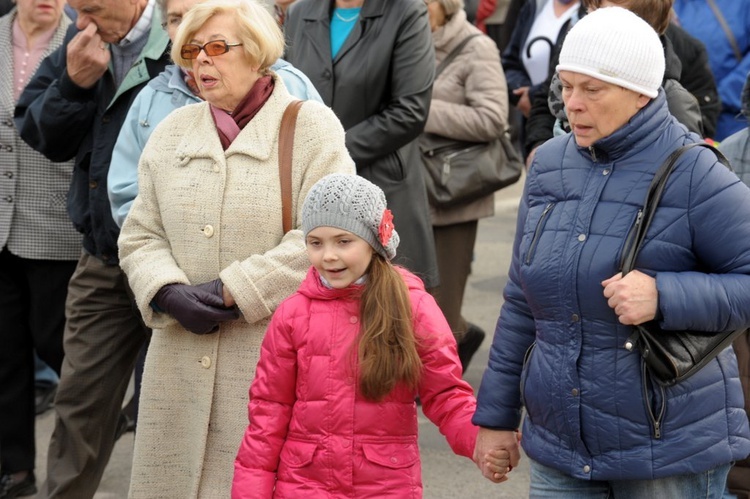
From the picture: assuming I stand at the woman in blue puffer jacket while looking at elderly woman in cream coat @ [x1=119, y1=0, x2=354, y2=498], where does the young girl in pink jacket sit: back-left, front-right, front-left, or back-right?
front-left

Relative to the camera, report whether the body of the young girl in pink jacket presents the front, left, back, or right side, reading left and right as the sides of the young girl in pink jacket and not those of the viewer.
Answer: front

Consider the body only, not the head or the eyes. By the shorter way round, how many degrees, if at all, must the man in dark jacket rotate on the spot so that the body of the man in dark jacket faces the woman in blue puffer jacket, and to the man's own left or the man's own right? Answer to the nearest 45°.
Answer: approximately 90° to the man's own left

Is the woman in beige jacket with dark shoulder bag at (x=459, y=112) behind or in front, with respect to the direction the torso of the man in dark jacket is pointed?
behind

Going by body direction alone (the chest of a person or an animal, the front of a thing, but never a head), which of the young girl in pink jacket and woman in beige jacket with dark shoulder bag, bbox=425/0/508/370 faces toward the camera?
the young girl in pink jacket

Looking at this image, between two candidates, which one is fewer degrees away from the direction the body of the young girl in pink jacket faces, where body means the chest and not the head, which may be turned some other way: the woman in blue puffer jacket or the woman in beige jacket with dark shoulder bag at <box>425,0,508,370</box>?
the woman in blue puffer jacket

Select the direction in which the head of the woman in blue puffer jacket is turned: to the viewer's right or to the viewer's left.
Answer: to the viewer's left

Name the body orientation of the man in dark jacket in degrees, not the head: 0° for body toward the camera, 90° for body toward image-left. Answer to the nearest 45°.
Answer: approximately 45°

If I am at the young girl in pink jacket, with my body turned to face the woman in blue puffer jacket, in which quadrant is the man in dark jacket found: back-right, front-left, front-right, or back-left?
back-left

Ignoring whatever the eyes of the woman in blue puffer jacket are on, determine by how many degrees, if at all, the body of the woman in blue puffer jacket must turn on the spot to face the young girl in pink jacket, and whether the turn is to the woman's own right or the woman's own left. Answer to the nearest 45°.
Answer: approximately 45° to the woman's own right

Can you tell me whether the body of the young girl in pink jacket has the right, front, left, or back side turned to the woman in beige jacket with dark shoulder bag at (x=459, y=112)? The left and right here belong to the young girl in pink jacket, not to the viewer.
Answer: back

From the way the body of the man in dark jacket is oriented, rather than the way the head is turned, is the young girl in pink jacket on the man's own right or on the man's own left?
on the man's own left

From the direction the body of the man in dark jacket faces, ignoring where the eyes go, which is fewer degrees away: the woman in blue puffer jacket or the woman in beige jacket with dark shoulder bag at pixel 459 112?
the woman in blue puffer jacket

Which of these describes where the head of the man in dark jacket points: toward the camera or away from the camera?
toward the camera
